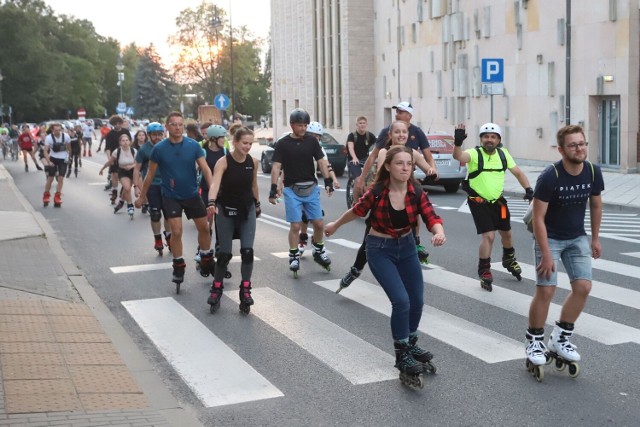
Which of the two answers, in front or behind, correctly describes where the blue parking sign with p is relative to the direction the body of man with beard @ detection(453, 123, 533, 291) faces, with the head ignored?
behind

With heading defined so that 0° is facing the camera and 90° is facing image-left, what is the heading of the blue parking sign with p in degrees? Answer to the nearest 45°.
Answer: approximately 0°

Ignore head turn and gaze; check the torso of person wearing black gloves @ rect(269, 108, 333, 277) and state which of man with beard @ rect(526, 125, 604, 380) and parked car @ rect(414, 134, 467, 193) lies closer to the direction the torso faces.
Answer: the man with beard

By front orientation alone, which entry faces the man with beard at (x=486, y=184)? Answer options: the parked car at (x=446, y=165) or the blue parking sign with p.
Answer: the blue parking sign with p
